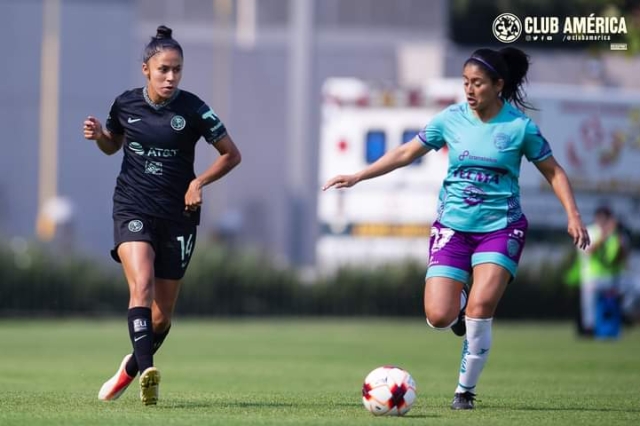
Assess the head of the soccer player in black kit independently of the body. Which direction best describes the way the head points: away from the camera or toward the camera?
toward the camera

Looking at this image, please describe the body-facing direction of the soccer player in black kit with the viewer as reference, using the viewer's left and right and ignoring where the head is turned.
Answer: facing the viewer

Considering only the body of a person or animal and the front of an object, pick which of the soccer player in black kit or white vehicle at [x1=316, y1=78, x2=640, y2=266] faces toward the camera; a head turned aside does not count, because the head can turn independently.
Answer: the soccer player in black kit

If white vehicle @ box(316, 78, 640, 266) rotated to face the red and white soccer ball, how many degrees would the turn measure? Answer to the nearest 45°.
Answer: approximately 135° to its right

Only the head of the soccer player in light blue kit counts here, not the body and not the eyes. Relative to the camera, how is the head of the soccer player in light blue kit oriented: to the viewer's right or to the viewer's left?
to the viewer's left

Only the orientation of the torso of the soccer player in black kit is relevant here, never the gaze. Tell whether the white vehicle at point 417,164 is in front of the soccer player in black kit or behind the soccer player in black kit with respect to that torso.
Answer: behind

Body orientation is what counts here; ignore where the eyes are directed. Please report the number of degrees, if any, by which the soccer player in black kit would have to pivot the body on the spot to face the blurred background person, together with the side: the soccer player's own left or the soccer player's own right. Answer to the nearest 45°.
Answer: approximately 135° to the soccer player's own left

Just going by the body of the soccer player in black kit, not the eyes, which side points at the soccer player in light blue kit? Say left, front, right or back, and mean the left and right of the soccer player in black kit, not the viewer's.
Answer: left

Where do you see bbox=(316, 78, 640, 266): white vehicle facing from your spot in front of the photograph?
facing away from the viewer and to the right of the viewer

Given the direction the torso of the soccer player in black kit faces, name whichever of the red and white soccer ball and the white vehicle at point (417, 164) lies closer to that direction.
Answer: the red and white soccer ball

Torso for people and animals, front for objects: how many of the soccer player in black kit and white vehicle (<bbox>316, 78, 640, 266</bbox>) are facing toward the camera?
1
